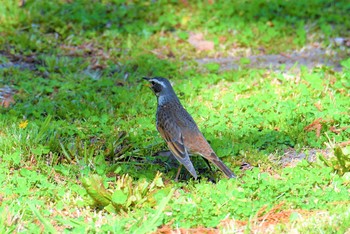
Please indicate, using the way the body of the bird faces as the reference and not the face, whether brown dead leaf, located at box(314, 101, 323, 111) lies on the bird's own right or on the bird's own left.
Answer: on the bird's own right

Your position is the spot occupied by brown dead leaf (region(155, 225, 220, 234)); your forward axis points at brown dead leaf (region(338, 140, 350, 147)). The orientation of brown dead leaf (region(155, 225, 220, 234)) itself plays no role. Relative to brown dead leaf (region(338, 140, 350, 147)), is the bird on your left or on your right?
left

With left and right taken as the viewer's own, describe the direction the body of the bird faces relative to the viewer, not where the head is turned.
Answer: facing away from the viewer and to the left of the viewer

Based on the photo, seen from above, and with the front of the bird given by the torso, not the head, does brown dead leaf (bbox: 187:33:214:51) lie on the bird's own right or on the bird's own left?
on the bird's own right

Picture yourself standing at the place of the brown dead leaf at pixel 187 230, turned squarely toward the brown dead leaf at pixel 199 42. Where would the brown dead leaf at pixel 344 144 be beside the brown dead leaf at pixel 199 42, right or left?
right

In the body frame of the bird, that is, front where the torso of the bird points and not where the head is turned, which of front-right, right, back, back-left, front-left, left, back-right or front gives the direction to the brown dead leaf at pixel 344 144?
back-right

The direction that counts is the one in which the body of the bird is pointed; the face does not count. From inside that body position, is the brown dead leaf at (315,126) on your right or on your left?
on your right

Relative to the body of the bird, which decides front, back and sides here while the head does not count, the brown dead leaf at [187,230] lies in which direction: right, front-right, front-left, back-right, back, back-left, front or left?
back-left
